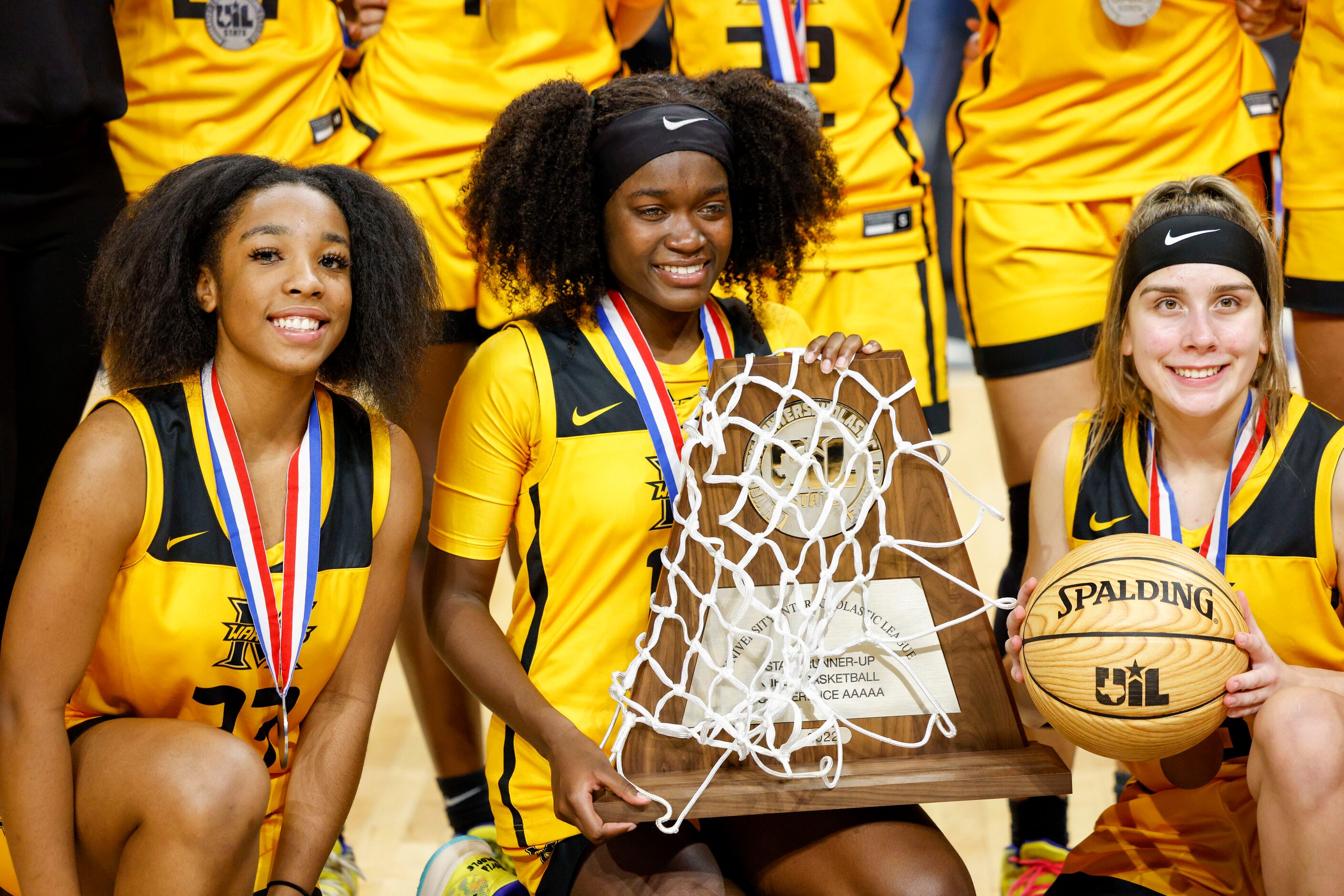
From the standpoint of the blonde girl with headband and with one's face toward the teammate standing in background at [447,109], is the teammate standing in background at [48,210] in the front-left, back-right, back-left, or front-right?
front-left

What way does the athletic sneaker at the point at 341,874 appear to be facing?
toward the camera

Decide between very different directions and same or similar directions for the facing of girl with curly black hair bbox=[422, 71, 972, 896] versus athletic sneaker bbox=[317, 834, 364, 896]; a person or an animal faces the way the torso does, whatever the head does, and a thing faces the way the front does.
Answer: same or similar directions

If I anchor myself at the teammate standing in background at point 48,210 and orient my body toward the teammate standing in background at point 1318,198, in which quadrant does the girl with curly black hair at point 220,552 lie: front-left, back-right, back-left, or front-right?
front-right

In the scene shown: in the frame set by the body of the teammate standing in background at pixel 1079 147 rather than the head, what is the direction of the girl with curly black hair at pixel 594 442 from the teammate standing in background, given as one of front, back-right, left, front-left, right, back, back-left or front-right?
front-right

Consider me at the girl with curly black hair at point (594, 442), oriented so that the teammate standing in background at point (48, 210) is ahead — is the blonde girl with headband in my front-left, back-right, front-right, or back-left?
back-right

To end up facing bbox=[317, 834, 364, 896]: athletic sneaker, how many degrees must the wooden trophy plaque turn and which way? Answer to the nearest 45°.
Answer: approximately 135° to its right

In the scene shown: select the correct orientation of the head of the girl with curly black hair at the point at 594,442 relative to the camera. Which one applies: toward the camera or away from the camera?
toward the camera

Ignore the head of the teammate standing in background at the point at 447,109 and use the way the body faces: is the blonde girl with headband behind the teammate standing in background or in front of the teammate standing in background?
in front

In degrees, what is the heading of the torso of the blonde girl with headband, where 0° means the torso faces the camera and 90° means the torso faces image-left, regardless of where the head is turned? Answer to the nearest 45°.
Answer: approximately 0°

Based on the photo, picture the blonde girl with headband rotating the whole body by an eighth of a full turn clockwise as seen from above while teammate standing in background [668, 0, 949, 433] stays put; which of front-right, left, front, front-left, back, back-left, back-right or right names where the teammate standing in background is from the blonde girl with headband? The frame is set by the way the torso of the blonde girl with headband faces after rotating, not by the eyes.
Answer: right

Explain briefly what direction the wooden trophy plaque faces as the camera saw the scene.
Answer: facing the viewer

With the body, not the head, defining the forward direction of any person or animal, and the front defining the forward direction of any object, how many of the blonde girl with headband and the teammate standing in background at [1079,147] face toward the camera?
2
